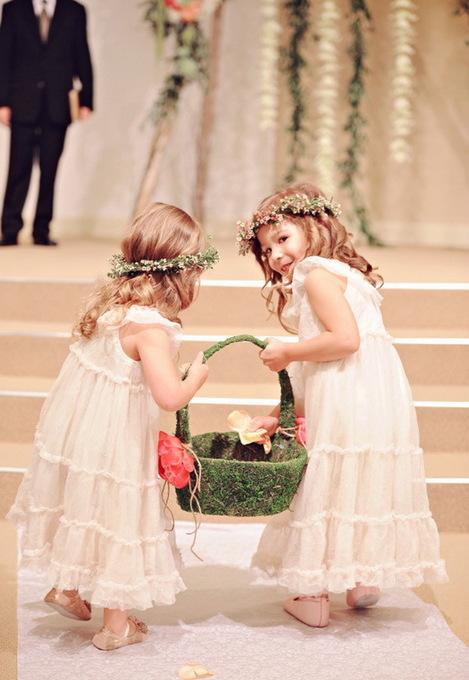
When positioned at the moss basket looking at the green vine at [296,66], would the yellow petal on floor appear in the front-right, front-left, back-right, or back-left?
back-left

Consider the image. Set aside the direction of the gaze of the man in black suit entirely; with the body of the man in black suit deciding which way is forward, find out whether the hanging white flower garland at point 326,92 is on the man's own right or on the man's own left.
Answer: on the man's own left

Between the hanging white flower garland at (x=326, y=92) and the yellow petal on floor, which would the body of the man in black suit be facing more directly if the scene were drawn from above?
the yellow petal on floor

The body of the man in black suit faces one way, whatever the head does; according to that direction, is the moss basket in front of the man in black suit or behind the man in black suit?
in front

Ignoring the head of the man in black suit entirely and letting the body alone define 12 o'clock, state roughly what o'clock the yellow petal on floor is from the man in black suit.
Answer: The yellow petal on floor is roughly at 12 o'clock from the man in black suit.

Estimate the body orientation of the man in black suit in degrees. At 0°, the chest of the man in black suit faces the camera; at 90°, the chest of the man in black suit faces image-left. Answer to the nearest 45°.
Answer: approximately 0°

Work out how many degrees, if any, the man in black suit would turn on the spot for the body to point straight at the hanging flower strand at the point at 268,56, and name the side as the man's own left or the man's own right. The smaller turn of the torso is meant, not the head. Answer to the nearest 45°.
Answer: approximately 90° to the man's own left

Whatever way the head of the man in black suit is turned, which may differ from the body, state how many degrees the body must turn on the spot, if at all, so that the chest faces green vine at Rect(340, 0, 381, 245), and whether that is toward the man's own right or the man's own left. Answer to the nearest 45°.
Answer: approximately 90° to the man's own left

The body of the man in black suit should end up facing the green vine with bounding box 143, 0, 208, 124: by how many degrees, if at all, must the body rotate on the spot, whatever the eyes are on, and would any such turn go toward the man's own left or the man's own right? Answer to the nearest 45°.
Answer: approximately 90° to the man's own left

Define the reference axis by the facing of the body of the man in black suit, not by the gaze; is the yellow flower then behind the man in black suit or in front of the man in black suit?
in front
